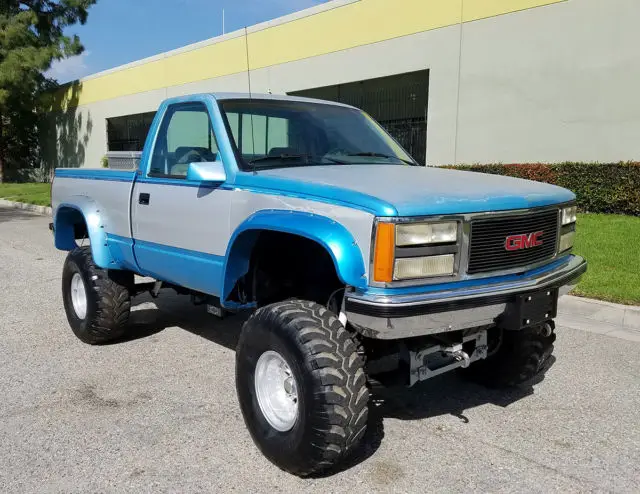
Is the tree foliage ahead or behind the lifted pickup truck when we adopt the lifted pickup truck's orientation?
behind

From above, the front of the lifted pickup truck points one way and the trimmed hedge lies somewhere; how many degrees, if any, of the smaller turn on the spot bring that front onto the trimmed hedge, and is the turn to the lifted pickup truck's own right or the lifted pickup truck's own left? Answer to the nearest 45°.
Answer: approximately 90° to the lifted pickup truck's own left

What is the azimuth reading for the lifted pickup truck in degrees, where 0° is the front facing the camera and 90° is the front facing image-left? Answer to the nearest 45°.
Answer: approximately 315°
